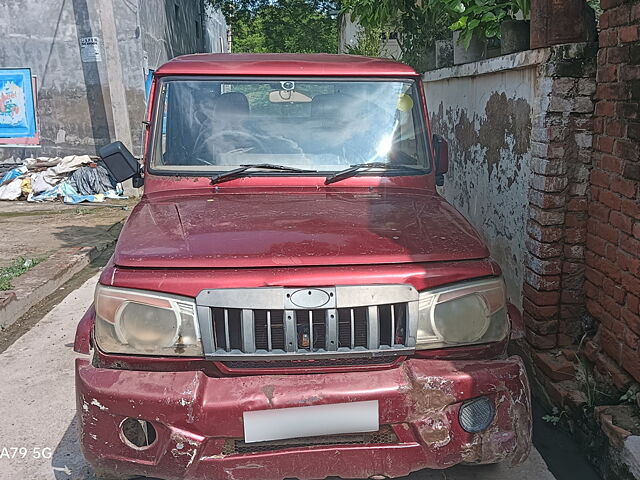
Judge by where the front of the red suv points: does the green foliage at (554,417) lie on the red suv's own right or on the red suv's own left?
on the red suv's own left

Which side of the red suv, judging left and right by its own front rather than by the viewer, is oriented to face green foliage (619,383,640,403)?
left

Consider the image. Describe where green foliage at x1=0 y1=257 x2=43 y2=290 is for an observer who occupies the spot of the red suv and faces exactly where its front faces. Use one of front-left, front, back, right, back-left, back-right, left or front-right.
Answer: back-right

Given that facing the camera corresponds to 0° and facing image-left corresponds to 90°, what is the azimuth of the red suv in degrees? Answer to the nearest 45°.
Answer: approximately 0°
